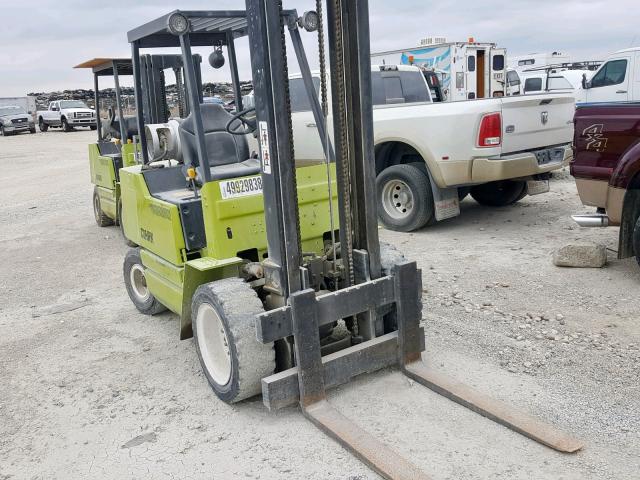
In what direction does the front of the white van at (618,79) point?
to the viewer's left

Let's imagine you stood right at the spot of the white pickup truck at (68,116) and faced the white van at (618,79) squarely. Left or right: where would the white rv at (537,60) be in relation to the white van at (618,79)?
left

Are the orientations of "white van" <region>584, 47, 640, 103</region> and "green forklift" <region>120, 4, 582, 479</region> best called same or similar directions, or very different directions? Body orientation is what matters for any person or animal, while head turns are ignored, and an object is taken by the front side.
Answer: very different directions

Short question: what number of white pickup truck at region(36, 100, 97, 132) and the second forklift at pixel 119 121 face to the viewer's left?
0

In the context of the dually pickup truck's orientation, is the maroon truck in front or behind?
behind

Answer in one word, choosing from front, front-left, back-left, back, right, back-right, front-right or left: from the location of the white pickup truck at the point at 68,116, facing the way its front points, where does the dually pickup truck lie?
front-right

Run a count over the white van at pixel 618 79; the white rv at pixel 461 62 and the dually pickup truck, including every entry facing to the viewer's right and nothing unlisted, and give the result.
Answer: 0

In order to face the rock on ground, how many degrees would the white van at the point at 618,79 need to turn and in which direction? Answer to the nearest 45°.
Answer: approximately 90° to its left

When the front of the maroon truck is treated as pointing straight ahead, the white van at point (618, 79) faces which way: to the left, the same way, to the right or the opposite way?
the opposite way

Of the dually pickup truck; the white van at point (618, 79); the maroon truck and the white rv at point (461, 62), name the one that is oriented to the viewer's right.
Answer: the maroon truck

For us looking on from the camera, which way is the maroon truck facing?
facing to the right of the viewer

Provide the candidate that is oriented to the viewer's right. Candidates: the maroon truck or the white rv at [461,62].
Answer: the maroon truck

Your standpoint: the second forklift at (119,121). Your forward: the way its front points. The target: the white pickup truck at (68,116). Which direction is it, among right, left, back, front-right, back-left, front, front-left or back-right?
back-left

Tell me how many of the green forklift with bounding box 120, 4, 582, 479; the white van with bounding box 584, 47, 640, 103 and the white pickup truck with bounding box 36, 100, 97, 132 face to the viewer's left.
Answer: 1
